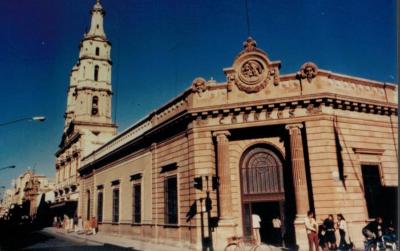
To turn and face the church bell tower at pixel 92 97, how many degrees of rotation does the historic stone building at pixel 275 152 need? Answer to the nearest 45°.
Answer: approximately 135° to its right

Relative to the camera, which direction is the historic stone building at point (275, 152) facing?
toward the camera
